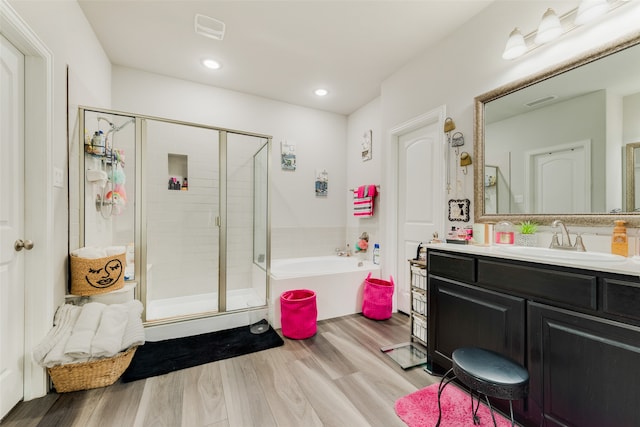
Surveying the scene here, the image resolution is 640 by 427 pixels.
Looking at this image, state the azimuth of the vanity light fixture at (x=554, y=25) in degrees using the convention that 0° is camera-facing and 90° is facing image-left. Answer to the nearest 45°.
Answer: approximately 45°

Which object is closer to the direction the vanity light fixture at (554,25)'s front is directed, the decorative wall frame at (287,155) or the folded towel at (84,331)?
the folded towel

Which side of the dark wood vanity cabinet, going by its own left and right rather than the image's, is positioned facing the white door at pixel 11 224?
front

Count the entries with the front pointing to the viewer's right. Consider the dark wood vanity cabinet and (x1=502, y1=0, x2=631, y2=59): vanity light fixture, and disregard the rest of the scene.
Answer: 0

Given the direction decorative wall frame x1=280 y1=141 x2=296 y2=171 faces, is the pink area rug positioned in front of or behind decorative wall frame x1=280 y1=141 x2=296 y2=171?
in front

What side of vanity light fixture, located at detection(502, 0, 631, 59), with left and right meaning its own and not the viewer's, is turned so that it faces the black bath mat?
front

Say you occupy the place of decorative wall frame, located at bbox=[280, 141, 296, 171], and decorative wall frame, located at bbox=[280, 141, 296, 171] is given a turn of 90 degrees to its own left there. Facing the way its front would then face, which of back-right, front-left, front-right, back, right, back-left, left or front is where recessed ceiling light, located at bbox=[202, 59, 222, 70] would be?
back

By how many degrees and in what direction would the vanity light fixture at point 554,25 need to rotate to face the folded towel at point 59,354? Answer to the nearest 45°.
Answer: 0° — it already faces it

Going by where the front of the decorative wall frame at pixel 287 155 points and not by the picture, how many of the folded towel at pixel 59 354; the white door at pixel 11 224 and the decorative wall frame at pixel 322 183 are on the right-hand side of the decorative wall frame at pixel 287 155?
2

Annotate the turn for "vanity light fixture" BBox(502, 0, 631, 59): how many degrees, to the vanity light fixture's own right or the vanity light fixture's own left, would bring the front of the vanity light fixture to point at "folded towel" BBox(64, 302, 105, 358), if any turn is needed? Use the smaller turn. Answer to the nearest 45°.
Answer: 0° — it already faces it

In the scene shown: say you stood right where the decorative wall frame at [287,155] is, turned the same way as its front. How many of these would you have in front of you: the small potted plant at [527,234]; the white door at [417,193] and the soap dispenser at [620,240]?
3

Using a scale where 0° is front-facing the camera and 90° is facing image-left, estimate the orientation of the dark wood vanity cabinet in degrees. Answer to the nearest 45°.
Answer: approximately 45°
